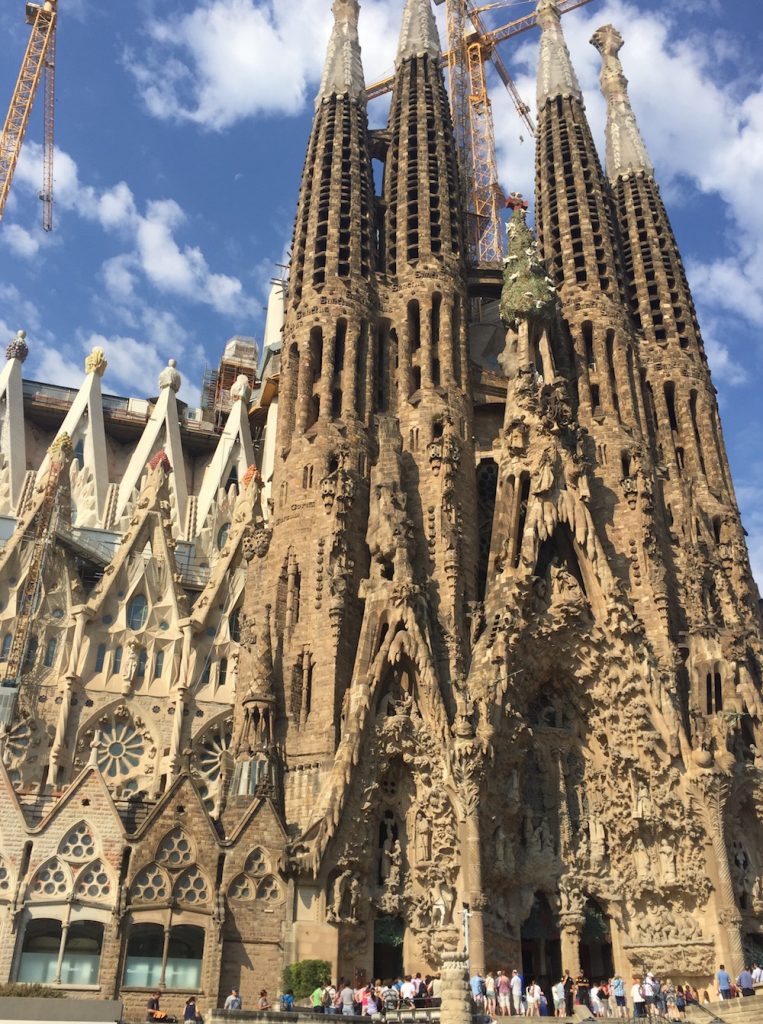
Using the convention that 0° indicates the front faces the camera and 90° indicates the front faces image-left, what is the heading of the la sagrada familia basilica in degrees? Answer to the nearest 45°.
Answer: approximately 0°
